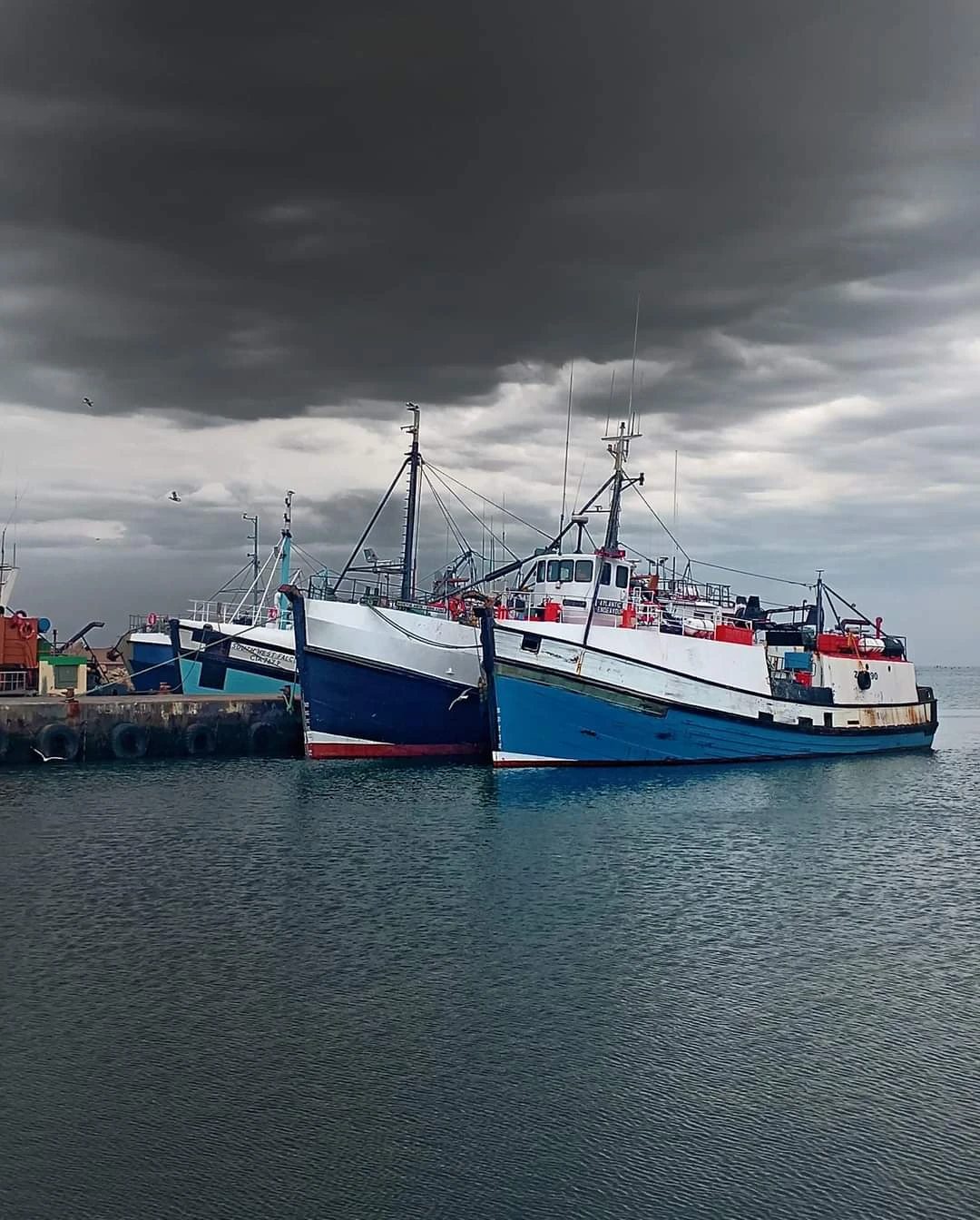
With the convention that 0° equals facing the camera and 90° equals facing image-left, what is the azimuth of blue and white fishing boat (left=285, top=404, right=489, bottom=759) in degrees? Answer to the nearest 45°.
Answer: approximately 45°

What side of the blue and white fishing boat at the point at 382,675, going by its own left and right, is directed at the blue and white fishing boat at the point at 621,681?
left

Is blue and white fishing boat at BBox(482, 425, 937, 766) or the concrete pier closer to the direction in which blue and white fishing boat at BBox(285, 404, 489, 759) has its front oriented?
the concrete pier

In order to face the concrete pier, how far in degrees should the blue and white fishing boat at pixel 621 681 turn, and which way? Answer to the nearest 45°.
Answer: approximately 45° to its right

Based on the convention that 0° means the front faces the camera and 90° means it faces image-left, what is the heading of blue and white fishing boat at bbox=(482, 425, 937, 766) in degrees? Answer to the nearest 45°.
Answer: approximately 45°

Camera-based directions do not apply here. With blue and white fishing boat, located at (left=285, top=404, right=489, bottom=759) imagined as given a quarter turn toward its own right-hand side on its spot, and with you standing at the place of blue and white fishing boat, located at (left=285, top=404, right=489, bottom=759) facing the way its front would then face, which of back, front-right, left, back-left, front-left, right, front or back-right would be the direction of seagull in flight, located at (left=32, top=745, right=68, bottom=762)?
front-left

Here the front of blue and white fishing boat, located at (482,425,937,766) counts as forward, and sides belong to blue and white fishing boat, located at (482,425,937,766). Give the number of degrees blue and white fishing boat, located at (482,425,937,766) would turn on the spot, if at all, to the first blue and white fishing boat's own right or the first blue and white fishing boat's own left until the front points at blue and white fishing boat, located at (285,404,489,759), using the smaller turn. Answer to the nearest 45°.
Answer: approximately 45° to the first blue and white fishing boat's own right

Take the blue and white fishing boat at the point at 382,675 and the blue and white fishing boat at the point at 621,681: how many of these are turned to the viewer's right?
0

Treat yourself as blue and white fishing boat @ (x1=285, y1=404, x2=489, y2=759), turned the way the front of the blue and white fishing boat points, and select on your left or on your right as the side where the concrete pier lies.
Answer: on your right
